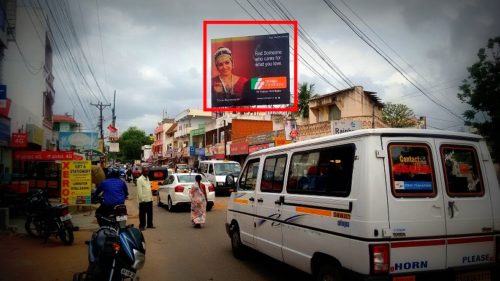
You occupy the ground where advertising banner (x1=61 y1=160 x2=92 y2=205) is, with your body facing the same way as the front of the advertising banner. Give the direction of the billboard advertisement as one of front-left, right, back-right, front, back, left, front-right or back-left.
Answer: back-left

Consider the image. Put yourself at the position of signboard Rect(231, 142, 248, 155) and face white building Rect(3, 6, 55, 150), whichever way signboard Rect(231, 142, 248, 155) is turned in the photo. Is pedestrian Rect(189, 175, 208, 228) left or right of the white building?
left

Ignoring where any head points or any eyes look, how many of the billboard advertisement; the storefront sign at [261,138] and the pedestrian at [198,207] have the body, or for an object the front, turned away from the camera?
1

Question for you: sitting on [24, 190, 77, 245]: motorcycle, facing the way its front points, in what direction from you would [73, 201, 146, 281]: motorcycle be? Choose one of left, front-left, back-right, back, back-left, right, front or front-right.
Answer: back-left

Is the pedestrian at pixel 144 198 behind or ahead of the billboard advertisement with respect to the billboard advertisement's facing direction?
ahead

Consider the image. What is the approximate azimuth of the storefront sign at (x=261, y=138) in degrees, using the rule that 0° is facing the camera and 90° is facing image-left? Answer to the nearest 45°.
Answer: approximately 45°

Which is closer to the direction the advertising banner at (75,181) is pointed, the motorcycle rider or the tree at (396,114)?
the motorcycle rider

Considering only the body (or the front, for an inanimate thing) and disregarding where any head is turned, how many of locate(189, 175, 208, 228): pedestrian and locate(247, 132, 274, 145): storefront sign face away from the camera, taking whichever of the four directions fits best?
1

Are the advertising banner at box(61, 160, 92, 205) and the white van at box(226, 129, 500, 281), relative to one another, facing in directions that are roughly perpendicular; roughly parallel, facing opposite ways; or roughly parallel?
roughly parallel, facing opposite ways

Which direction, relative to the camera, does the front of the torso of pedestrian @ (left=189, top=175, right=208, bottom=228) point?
away from the camera

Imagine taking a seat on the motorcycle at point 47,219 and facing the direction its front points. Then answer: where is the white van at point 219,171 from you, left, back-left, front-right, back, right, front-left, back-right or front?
right

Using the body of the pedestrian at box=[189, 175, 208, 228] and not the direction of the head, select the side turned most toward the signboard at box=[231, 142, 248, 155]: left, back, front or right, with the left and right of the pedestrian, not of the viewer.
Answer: front

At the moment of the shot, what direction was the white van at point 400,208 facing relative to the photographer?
facing away from the viewer and to the left of the viewer
